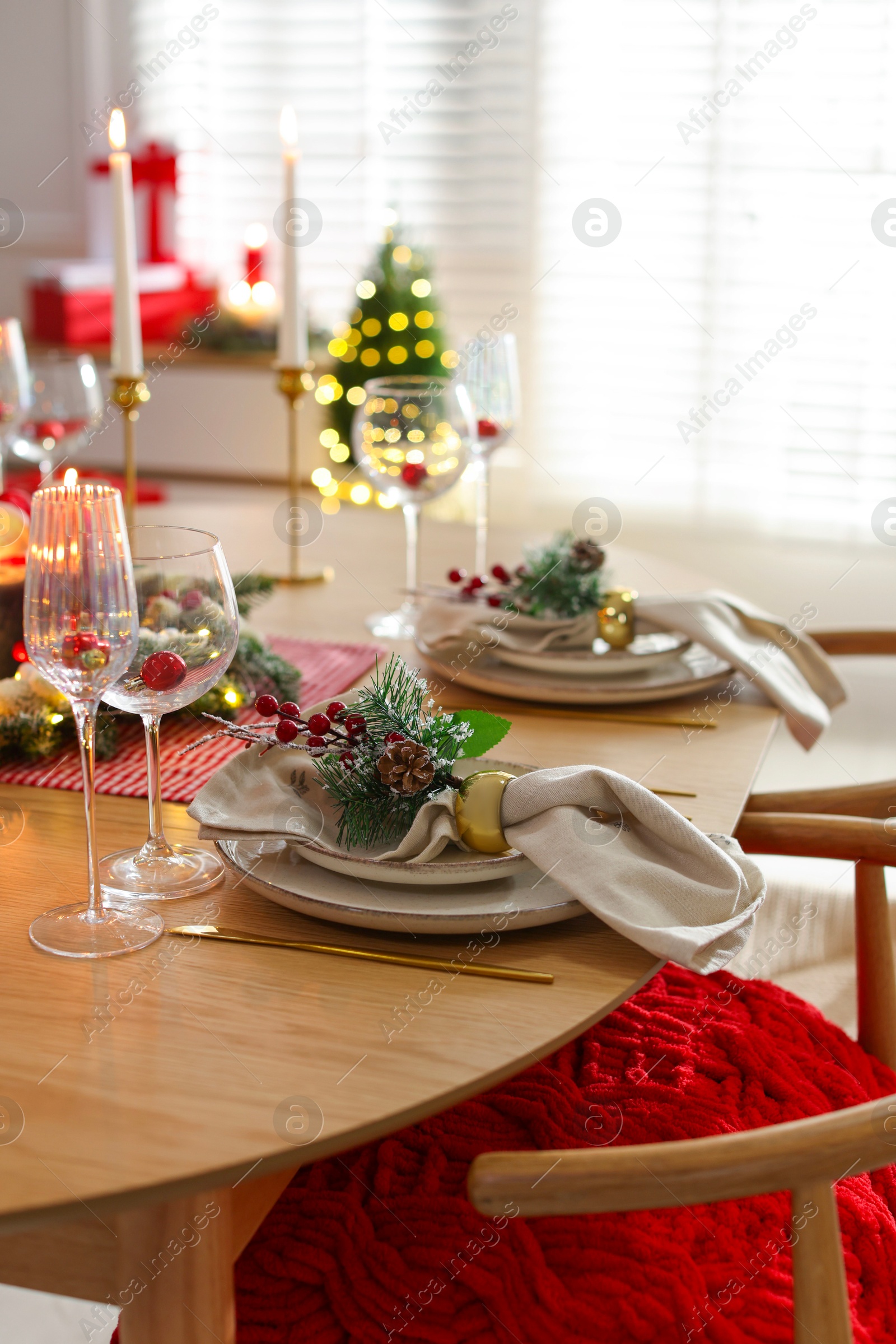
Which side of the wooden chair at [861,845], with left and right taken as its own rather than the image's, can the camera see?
left
